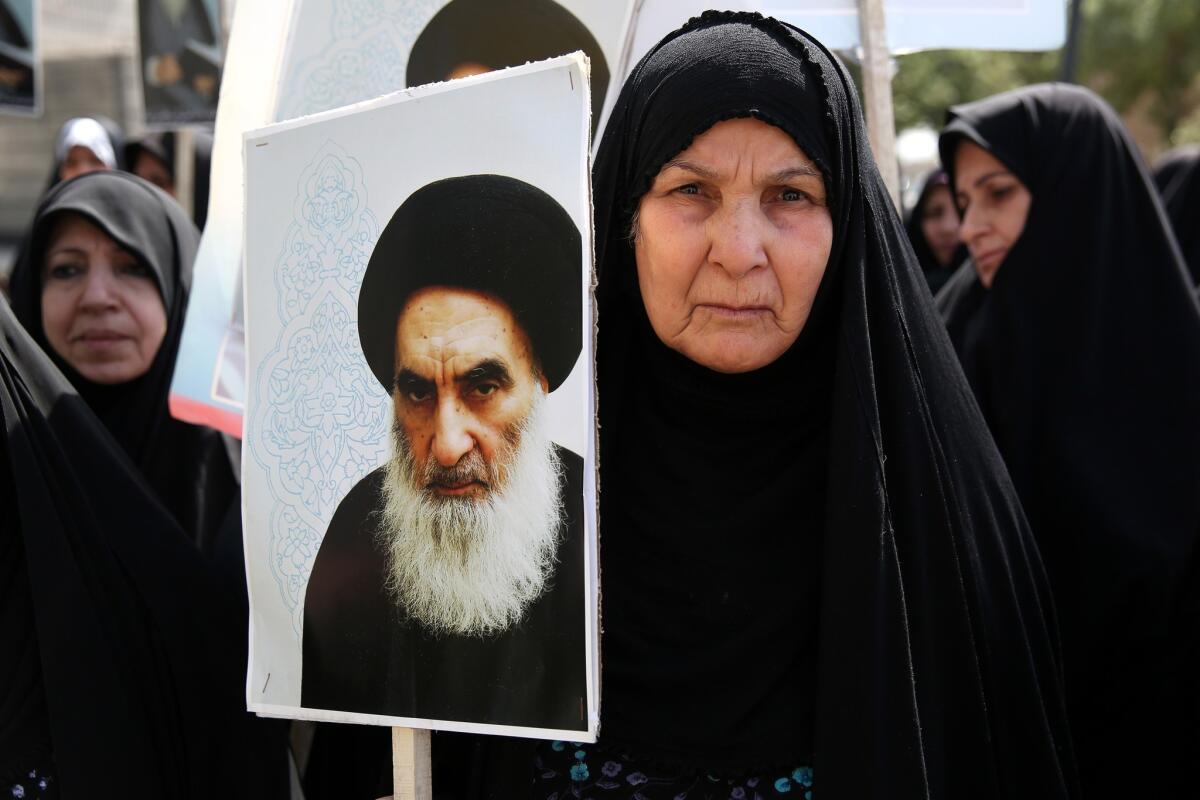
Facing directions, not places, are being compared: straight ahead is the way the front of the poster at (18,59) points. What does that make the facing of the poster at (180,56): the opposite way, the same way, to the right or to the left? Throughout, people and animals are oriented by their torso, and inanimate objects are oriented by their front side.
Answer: the same way

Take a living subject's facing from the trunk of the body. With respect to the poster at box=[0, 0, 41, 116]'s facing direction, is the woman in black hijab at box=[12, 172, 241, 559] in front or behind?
in front

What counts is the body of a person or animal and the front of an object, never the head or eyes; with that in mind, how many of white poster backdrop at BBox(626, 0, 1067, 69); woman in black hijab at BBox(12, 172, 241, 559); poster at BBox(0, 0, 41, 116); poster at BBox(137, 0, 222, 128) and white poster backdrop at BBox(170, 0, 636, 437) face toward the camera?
5

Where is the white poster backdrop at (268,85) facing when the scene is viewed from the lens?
facing the viewer

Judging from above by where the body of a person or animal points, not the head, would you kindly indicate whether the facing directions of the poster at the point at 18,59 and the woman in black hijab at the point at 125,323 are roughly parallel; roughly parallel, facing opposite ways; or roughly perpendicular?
roughly parallel

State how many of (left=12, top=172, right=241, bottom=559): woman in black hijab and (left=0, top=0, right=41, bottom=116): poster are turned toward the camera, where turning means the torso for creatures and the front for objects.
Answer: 2

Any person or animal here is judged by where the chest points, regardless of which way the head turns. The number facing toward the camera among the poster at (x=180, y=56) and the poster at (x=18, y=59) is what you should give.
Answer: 2

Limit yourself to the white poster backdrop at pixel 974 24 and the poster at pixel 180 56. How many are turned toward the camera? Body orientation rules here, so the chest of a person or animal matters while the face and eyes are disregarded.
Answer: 2

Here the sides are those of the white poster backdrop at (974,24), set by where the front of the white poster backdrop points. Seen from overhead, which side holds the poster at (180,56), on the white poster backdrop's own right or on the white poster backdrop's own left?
on the white poster backdrop's own right

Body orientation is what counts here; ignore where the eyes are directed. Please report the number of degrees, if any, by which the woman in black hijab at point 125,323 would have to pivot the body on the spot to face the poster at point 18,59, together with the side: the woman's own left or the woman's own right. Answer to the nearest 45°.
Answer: approximately 180°

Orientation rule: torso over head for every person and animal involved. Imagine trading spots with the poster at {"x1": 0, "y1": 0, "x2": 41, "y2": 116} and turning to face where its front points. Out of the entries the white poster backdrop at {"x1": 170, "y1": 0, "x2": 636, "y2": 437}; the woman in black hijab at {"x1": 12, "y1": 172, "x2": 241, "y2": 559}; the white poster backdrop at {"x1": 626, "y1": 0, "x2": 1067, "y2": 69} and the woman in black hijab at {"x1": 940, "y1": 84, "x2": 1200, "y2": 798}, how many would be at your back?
0

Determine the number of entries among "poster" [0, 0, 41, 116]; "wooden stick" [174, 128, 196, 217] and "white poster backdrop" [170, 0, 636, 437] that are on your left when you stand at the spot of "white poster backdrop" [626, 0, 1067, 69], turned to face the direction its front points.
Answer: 0

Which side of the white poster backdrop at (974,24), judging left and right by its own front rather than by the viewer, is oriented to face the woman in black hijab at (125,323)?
right

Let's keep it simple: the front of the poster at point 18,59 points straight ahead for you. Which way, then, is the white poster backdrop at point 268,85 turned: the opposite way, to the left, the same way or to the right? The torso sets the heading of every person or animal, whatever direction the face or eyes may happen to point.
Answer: the same way

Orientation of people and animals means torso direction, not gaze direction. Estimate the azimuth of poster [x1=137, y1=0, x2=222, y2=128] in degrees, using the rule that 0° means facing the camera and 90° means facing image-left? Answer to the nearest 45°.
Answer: approximately 0°

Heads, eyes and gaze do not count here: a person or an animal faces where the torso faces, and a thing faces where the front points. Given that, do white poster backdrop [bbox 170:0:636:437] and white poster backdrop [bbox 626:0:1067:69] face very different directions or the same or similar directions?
same or similar directions
